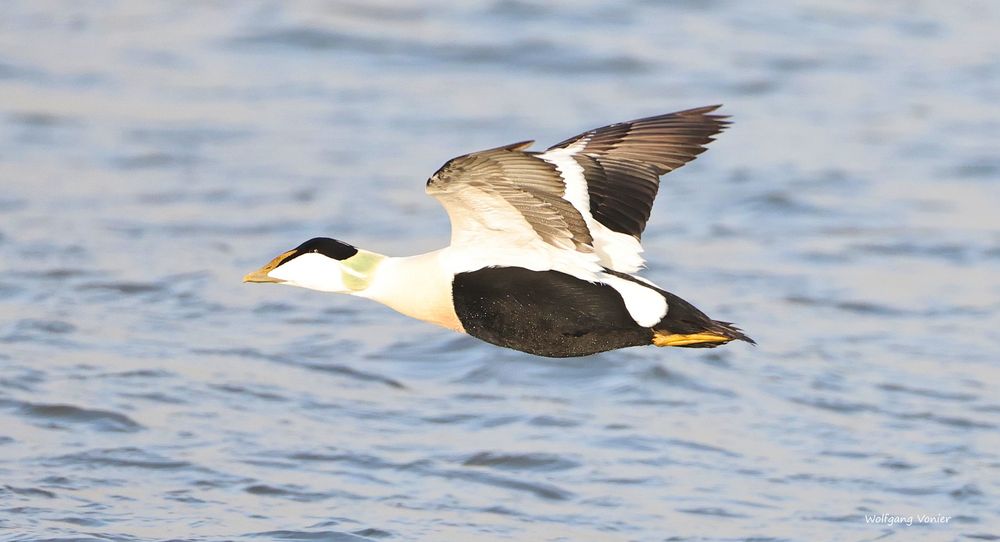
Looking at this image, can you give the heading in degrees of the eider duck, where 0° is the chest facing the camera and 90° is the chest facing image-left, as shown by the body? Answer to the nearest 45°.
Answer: approximately 90°
